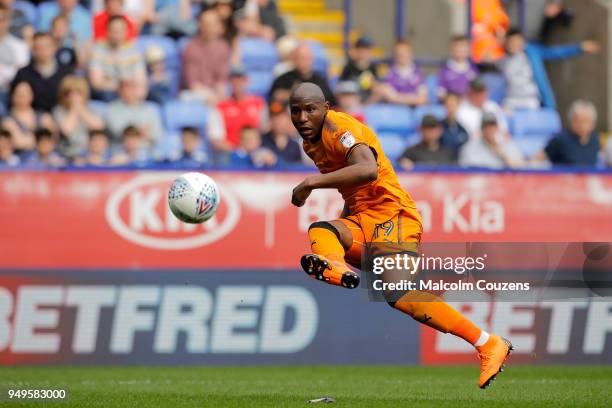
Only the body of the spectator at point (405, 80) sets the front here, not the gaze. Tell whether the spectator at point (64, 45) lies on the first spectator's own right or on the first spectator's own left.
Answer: on the first spectator's own right

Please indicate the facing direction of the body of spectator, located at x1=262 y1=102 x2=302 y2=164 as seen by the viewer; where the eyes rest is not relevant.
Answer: toward the camera

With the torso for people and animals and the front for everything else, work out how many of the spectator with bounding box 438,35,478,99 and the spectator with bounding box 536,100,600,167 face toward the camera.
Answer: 2

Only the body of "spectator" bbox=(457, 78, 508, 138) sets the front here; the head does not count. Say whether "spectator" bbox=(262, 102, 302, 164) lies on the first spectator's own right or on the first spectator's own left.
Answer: on the first spectator's own right

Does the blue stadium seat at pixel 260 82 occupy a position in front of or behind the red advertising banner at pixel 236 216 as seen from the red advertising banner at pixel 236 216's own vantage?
behind

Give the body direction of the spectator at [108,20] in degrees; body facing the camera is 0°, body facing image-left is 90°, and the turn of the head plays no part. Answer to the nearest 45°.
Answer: approximately 0°

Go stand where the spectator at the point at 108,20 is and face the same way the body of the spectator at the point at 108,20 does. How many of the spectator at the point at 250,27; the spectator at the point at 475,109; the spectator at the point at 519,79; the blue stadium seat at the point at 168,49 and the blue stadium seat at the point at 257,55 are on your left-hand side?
5

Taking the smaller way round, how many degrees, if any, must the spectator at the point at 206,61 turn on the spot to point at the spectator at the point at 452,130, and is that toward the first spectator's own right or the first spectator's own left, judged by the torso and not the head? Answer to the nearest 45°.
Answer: approximately 90° to the first spectator's own left

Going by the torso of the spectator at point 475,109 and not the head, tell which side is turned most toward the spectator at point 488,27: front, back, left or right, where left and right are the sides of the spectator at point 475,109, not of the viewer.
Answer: back

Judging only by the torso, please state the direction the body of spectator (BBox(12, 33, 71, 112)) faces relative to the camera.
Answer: toward the camera

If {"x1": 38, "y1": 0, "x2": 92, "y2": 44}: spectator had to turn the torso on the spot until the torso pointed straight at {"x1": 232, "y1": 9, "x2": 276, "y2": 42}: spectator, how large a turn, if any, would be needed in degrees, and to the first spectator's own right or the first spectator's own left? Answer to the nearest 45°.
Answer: approximately 90° to the first spectator's own left

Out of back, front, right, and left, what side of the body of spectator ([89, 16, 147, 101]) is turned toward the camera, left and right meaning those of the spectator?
front

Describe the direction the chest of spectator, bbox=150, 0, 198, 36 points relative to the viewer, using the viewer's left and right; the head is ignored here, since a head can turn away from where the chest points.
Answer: facing the viewer
